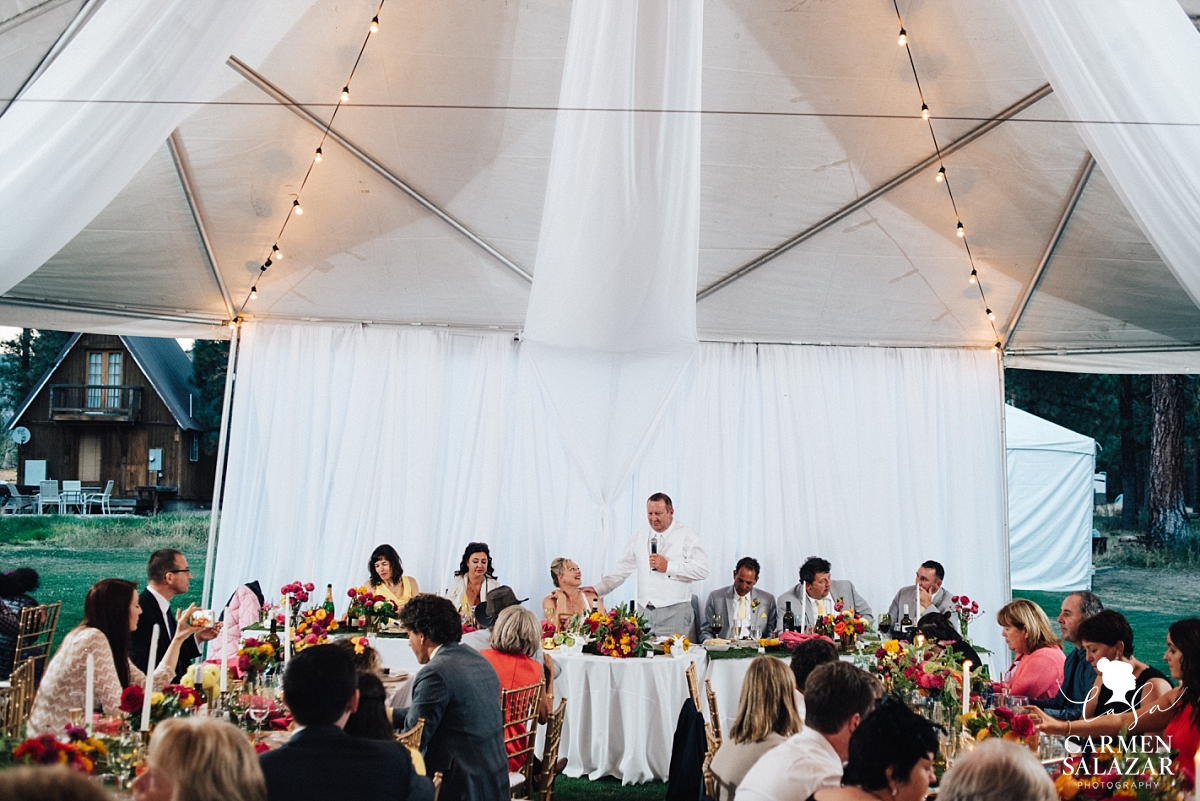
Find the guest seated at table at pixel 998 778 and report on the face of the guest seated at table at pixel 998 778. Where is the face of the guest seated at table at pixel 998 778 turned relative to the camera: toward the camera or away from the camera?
away from the camera

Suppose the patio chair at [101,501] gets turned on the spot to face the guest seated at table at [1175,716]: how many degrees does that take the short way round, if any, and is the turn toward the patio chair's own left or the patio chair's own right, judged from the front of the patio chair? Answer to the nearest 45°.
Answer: approximately 45° to the patio chair's own left

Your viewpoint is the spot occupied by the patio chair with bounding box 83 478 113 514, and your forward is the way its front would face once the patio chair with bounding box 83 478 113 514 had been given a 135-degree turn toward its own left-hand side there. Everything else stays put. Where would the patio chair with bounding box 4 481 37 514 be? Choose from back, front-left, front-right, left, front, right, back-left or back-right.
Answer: back-right

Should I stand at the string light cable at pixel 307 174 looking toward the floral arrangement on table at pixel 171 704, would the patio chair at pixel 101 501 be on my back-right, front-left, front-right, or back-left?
back-right

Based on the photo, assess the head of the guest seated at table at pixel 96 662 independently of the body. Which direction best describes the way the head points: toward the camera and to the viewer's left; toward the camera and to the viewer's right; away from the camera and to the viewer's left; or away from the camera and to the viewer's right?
away from the camera and to the viewer's right

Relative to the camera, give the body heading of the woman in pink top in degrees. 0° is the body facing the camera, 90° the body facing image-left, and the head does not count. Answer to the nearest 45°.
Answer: approximately 90°

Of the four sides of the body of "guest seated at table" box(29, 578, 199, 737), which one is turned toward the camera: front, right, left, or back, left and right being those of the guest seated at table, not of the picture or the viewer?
right

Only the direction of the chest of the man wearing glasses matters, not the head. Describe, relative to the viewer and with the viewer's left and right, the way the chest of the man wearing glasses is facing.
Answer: facing to the right of the viewer

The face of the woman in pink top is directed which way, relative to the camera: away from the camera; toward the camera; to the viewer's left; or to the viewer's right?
to the viewer's left

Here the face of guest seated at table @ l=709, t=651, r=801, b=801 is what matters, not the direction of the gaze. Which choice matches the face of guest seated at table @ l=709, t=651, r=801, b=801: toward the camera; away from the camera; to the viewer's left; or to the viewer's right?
away from the camera
